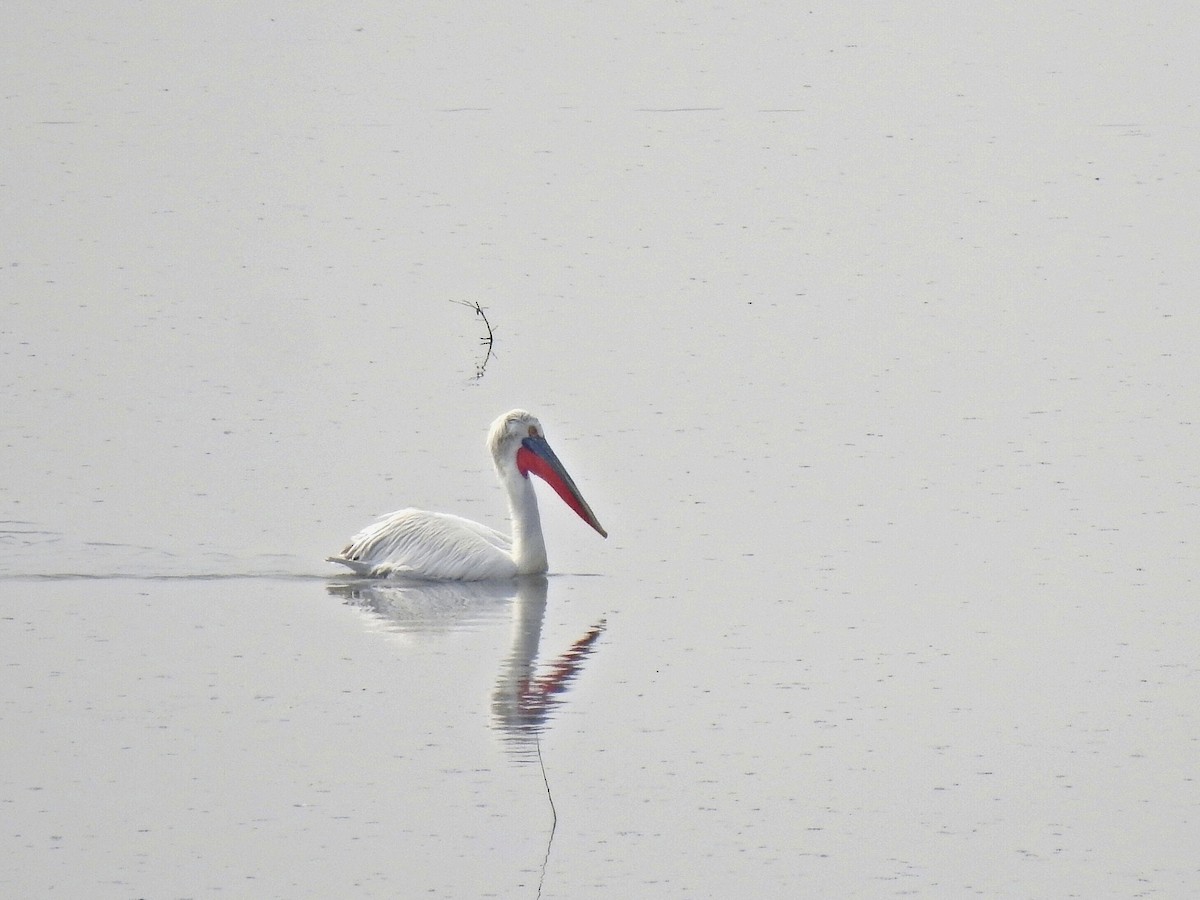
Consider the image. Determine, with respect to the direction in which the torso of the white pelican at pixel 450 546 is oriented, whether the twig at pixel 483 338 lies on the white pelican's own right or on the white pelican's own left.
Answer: on the white pelican's own left

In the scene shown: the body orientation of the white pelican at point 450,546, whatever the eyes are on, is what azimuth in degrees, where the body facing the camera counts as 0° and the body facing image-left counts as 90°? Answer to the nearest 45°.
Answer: approximately 270°
